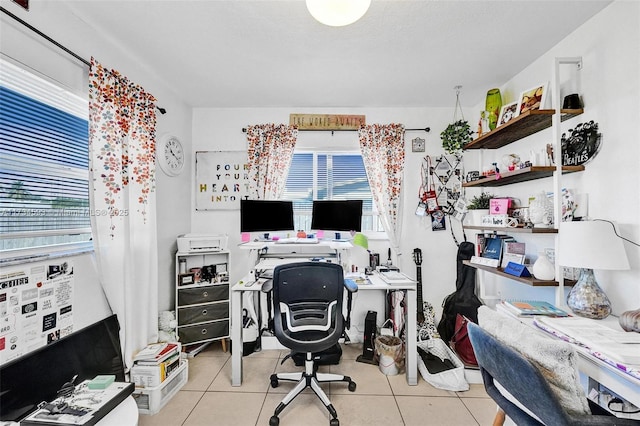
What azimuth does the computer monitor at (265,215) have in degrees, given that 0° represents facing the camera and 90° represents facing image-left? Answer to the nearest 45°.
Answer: approximately 0°

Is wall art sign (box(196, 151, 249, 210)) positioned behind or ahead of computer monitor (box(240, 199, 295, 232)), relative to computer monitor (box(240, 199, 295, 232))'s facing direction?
behind

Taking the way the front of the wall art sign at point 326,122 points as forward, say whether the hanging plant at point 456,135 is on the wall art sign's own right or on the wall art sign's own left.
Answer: on the wall art sign's own left

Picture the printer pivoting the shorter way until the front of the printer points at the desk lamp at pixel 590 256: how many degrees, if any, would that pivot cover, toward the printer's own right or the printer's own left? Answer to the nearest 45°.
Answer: approximately 45° to the printer's own left

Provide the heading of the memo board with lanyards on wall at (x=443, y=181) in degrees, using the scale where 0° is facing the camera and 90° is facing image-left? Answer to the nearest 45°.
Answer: approximately 0°

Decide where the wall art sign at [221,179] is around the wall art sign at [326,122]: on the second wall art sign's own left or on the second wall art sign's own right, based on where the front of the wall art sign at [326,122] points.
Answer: on the second wall art sign's own right

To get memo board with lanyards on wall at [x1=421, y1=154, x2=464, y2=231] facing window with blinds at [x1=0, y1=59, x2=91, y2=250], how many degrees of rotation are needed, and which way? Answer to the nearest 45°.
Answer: approximately 45° to its right

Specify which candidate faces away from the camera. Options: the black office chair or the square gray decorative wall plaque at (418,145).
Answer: the black office chair

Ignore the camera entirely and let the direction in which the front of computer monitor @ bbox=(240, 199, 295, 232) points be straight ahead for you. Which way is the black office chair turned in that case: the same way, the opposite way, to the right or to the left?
the opposite way

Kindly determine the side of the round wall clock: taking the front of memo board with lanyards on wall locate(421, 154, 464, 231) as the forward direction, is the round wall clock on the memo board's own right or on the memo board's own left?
on the memo board's own right

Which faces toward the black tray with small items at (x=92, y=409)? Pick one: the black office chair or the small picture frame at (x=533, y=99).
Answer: the small picture frame
